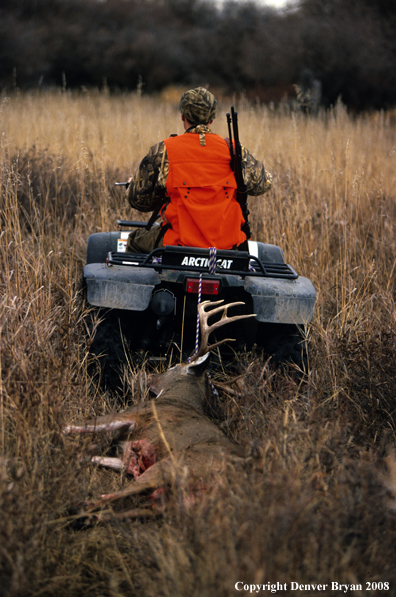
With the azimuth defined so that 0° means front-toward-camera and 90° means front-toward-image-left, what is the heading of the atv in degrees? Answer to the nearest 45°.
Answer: approximately 180°

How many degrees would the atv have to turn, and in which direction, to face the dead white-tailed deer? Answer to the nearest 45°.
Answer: approximately 180°
